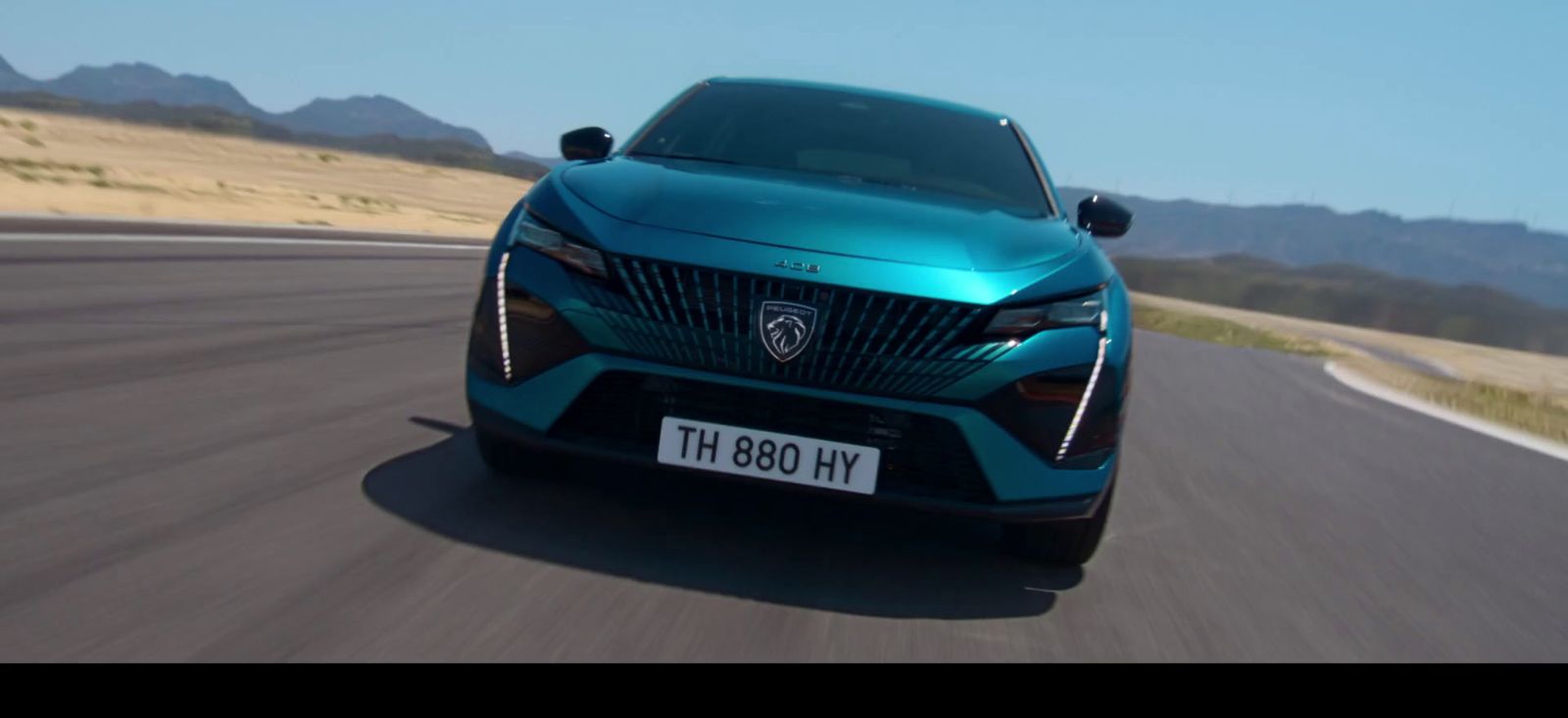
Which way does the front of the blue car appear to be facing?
toward the camera
